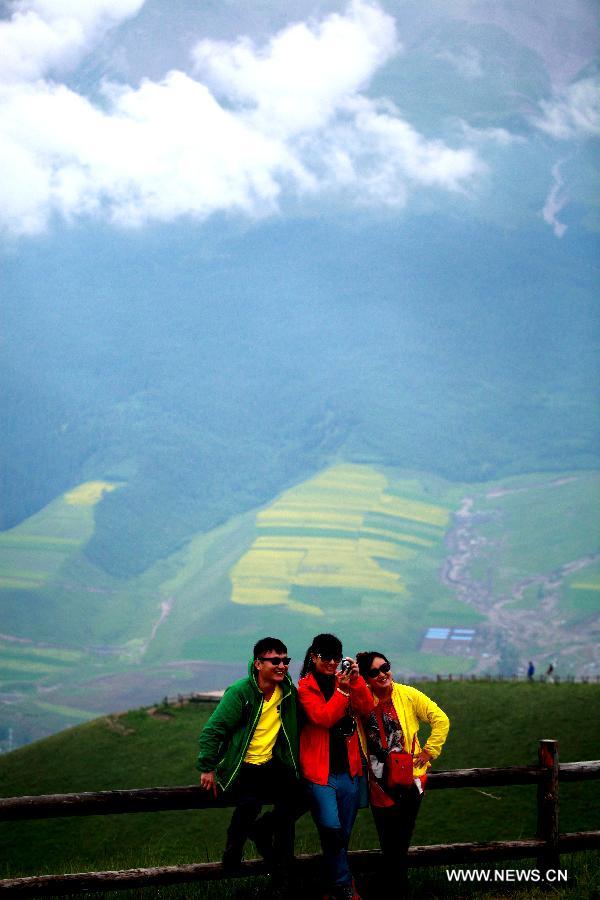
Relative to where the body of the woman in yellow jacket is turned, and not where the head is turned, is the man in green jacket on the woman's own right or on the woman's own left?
on the woman's own right

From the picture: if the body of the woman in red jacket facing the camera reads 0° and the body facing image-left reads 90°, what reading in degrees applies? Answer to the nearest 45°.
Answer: approximately 315°

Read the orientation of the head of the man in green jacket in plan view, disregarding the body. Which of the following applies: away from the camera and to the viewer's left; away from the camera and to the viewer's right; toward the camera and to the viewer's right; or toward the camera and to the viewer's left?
toward the camera and to the viewer's right

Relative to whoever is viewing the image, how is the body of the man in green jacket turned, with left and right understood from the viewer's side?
facing the viewer and to the right of the viewer

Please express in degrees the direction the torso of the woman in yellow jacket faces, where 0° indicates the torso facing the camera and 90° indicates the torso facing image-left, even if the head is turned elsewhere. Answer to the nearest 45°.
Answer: approximately 0°

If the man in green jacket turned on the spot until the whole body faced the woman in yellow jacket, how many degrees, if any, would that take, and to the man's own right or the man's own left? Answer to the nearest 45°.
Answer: approximately 45° to the man's own left
